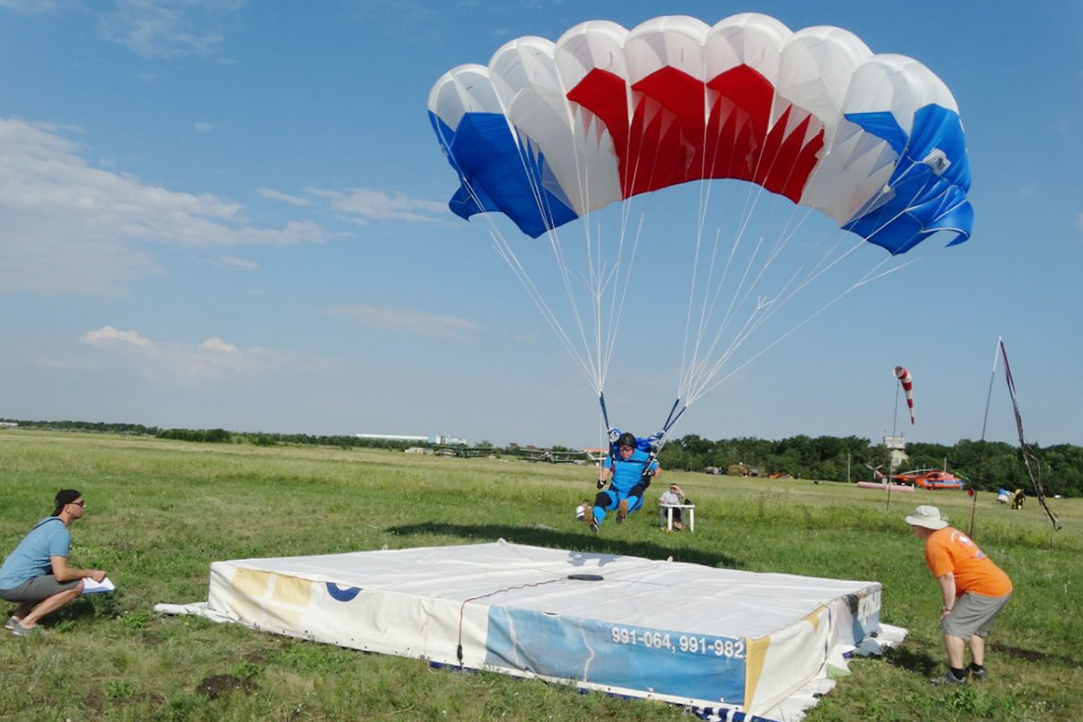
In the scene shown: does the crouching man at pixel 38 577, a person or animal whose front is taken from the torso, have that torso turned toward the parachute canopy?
yes

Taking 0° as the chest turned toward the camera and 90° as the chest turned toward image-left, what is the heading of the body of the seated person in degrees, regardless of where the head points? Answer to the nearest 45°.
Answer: approximately 0°

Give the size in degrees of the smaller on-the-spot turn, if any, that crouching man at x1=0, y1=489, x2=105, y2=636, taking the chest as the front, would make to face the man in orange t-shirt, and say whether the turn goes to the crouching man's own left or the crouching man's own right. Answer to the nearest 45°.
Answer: approximately 45° to the crouching man's own right

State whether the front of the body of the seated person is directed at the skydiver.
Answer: yes

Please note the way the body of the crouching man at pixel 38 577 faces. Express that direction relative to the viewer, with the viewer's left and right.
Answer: facing to the right of the viewer

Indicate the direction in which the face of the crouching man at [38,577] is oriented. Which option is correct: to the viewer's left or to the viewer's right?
to the viewer's right

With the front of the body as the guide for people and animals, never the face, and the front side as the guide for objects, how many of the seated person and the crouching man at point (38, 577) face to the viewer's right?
1
